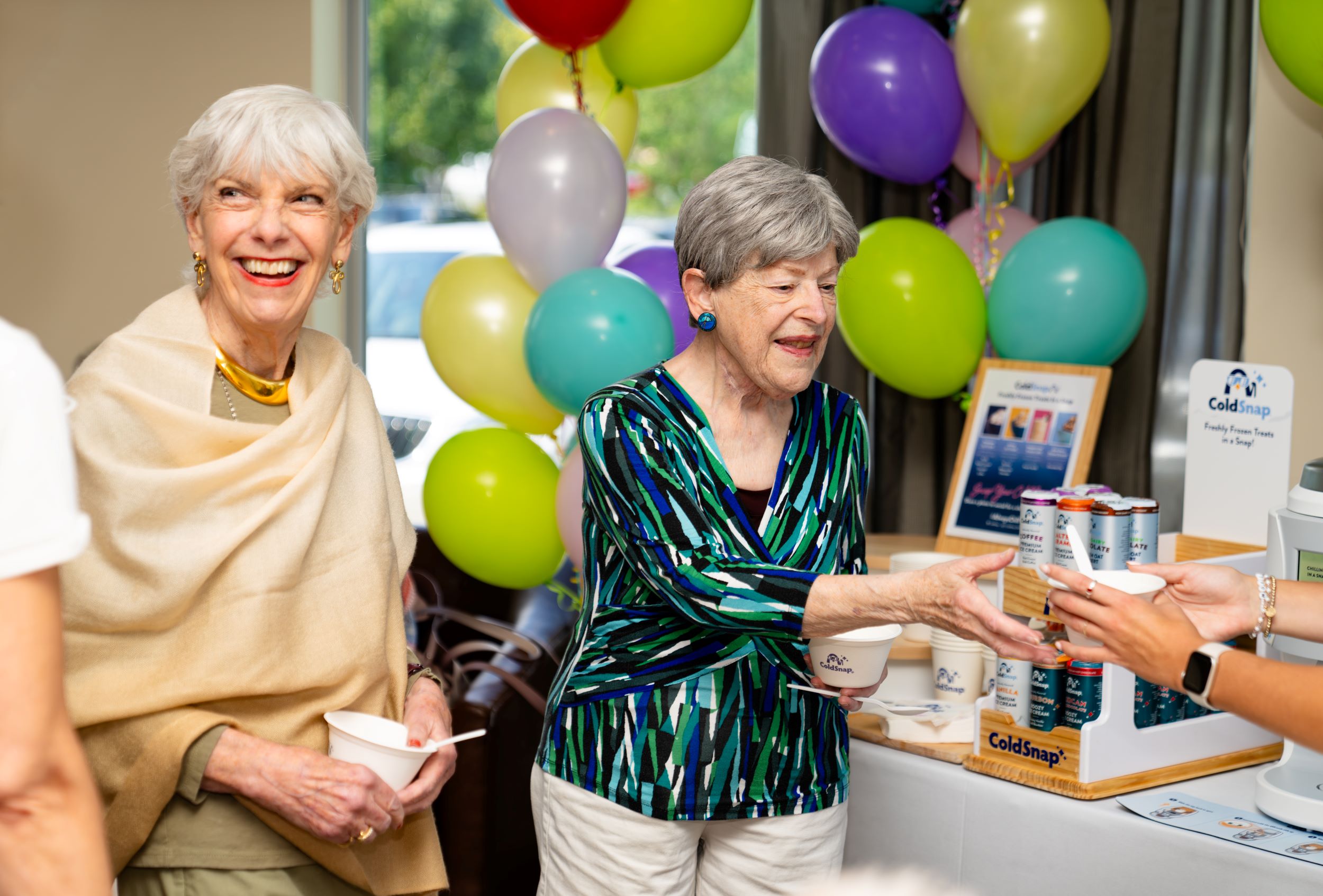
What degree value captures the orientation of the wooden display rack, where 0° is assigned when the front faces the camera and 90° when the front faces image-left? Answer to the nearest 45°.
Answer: approximately 45°

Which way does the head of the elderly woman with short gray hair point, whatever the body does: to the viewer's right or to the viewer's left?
to the viewer's right

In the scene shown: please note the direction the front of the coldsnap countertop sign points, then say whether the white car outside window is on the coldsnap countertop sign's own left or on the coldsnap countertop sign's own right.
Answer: on the coldsnap countertop sign's own right

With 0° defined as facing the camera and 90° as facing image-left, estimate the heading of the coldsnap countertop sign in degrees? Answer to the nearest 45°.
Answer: approximately 0°

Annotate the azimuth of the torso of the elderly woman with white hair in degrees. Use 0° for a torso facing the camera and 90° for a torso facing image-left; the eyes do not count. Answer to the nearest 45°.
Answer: approximately 315°

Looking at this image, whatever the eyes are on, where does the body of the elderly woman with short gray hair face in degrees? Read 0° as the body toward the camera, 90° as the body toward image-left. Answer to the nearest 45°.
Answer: approximately 315°

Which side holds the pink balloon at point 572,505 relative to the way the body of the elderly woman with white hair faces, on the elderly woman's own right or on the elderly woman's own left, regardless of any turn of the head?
on the elderly woman's own left

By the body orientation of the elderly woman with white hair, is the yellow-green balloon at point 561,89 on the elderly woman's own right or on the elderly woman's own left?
on the elderly woman's own left

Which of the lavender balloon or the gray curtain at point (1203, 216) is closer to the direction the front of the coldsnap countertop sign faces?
the lavender balloon
